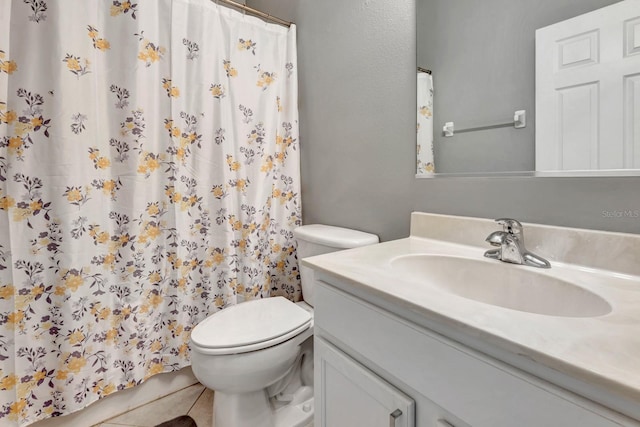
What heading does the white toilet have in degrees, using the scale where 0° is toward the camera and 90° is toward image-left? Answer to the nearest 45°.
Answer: approximately 45°

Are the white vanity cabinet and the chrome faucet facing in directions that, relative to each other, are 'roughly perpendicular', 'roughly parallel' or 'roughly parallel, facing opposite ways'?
roughly parallel

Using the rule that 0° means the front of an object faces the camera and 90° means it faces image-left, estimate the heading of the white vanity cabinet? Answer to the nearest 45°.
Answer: approximately 45°

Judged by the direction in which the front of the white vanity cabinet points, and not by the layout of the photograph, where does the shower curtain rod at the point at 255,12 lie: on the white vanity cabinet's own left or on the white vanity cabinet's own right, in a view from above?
on the white vanity cabinet's own right

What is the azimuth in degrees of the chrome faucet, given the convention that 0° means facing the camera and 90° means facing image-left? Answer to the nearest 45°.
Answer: approximately 45°
